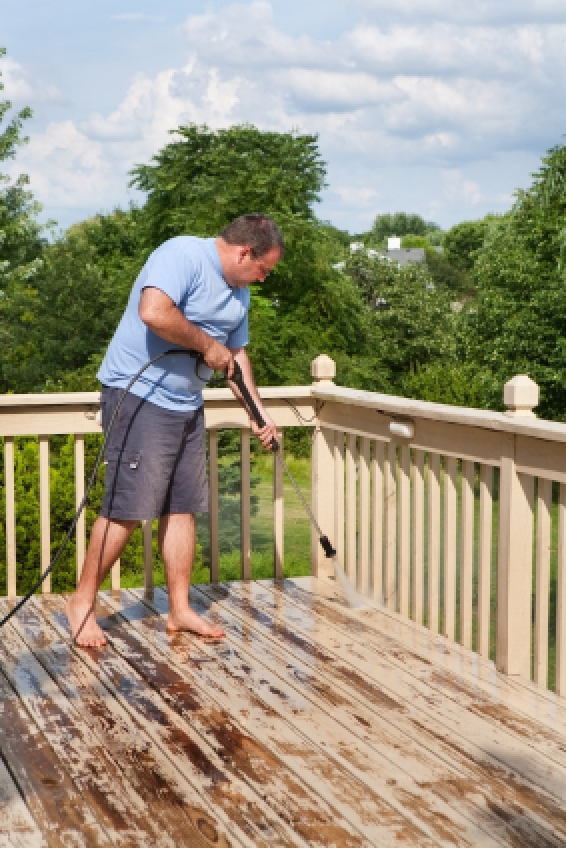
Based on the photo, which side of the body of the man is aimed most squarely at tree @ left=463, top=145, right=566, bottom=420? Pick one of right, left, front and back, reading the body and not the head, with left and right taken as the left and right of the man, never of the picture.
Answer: left

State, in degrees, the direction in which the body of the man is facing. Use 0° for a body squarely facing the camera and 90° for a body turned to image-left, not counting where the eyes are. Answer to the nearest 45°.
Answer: approximately 315°

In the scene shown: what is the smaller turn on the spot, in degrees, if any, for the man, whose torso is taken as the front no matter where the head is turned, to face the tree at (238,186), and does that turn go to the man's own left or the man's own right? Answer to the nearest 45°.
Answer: approximately 135° to the man's own left

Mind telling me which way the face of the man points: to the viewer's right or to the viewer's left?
to the viewer's right

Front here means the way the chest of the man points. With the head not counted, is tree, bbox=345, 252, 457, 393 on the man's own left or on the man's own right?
on the man's own left

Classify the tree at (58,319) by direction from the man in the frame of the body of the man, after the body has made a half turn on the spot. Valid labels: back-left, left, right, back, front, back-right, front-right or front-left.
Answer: front-right
